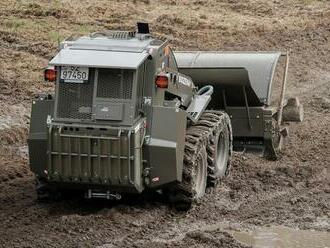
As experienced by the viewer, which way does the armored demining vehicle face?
facing away from the viewer and to the right of the viewer
